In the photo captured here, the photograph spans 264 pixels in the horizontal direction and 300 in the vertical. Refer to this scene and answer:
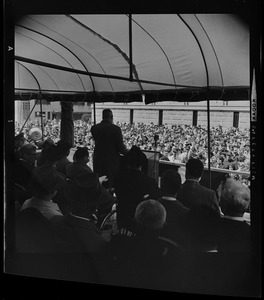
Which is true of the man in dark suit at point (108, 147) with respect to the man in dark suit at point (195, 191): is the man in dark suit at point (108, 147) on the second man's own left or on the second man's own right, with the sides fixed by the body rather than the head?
on the second man's own left

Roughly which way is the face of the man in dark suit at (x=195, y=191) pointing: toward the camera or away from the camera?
away from the camera

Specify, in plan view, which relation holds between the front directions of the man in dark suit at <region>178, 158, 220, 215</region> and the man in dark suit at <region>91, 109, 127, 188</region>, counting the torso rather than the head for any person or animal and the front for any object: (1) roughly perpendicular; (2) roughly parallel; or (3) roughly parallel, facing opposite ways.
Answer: roughly parallel

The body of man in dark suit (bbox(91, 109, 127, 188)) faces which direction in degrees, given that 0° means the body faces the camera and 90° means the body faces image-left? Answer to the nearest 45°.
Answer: approximately 180°

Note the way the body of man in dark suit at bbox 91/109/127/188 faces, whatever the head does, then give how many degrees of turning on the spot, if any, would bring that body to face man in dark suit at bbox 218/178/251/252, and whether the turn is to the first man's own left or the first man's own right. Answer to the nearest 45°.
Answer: approximately 90° to the first man's own right

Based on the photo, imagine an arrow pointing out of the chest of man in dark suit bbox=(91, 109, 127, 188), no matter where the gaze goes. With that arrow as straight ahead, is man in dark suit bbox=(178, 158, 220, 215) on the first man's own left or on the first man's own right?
on the first man's own right

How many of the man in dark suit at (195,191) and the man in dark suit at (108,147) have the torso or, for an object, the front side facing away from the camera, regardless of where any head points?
2

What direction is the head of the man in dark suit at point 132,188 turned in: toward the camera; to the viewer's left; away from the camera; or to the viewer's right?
away from the camera

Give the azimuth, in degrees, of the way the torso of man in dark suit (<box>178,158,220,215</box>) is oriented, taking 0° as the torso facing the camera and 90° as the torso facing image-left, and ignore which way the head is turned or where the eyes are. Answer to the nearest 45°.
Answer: approximately 180°

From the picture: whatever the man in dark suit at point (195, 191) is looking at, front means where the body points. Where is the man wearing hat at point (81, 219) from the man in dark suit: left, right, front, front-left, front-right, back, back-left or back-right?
left
